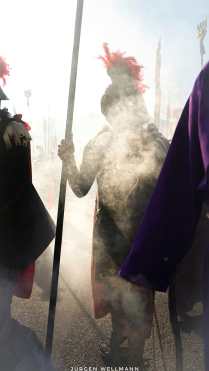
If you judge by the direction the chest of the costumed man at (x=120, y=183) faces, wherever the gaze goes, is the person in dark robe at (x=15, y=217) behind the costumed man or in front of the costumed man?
in front

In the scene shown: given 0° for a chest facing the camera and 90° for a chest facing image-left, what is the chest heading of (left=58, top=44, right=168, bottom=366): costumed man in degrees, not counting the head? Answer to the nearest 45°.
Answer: approximately 45°
